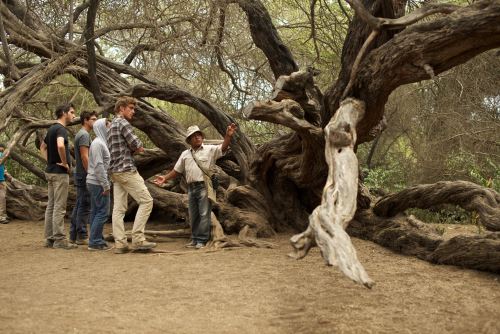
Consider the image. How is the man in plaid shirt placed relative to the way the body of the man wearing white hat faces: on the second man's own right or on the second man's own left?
on the second man's own right

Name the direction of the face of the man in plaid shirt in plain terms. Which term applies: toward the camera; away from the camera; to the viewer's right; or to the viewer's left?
to the viewer's right

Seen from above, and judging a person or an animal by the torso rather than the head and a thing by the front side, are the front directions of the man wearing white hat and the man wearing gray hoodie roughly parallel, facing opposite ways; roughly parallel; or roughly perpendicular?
roughly perpendicular

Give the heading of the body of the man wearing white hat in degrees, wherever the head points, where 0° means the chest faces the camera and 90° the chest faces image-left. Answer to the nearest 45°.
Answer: approximately 0°

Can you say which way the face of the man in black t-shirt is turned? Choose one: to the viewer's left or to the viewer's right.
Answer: to the viewer's right

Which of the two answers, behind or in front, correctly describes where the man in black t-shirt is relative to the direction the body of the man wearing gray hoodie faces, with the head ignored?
behind

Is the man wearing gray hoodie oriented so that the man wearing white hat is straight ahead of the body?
yes

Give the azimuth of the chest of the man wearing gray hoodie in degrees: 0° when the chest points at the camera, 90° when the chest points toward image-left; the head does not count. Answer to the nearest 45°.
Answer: approximately 270°

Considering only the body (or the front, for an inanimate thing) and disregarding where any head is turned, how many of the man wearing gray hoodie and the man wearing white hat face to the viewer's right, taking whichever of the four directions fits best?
1
